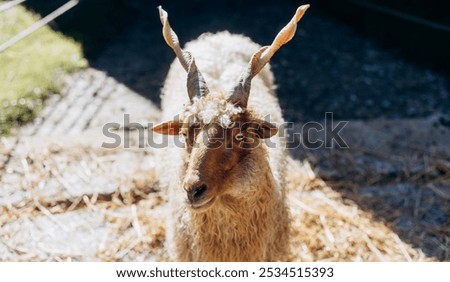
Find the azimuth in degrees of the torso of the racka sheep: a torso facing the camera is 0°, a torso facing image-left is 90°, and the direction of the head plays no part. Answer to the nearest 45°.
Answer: approximately 0°
